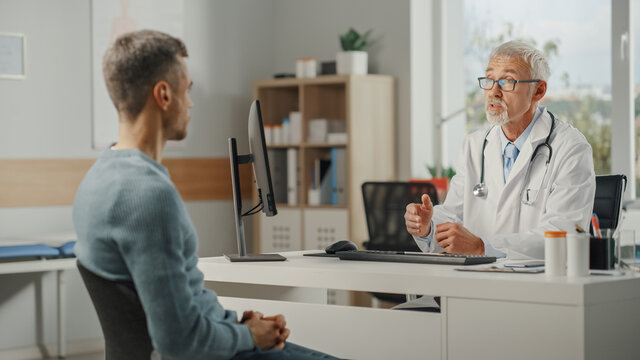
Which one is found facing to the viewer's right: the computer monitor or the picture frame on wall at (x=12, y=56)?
the computer monitor

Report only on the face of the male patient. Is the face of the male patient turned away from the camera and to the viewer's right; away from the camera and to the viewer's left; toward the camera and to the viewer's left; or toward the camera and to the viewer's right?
away from the camera and to the viewer's right

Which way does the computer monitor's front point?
to the viewer's right

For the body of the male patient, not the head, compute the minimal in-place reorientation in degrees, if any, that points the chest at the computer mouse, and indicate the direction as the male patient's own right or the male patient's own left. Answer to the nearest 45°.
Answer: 0° — they already face it

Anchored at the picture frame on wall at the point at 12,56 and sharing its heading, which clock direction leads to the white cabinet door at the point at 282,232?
The white cabinet door is roughly at 9 o'clock from the picture frame on wall.

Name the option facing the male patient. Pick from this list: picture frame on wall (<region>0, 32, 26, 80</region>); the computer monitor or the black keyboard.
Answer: the picture frame on wall

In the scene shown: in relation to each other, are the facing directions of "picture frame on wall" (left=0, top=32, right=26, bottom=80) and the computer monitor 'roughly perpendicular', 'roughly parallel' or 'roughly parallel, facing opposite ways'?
roughly perpendicular

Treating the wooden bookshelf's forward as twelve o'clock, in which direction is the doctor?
The doctor is roughly at 10 o'clock from the wooden bookshelf.

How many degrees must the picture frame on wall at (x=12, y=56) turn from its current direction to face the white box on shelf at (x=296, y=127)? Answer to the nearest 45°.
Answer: approximately 90° to its left

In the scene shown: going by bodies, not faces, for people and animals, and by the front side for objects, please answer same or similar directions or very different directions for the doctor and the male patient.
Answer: very different directions
